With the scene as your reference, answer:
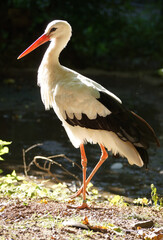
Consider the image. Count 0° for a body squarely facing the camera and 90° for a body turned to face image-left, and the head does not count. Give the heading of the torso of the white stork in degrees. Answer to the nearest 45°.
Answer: approximately 90°
